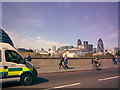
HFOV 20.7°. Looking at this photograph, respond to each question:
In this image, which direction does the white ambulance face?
to the viewer's right

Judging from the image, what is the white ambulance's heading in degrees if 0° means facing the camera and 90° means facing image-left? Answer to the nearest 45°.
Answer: approximately 270°
